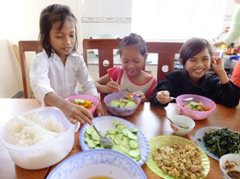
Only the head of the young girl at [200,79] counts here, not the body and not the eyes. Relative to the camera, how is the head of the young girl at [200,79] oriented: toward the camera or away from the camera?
toward the camera

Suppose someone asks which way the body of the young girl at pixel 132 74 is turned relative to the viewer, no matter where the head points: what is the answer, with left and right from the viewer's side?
facing the viewer

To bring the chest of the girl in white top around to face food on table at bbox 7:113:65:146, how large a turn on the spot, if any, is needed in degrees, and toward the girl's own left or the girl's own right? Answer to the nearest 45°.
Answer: approximately 45° to the girl's own right

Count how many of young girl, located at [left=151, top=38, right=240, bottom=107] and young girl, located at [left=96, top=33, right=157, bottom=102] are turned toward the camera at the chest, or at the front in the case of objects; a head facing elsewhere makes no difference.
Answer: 2

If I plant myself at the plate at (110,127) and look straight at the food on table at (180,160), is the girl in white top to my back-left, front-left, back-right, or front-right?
back-left

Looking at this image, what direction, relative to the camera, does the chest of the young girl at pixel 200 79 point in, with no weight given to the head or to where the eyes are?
toward the camera

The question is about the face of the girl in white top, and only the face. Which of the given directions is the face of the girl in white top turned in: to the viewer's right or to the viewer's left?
to the viewer's right

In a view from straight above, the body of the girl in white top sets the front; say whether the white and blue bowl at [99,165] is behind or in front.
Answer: in front

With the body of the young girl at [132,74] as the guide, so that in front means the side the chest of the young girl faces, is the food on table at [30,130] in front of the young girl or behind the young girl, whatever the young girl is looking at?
in front

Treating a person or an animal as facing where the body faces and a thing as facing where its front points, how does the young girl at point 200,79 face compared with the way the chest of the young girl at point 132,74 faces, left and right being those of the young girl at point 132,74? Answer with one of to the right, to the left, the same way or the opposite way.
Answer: the same way

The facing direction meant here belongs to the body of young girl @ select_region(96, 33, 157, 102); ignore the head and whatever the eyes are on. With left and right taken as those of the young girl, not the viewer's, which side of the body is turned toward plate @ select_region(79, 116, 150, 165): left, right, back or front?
front

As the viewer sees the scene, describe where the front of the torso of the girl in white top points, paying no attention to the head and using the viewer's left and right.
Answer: facing the viewer and to the right of the viewer
